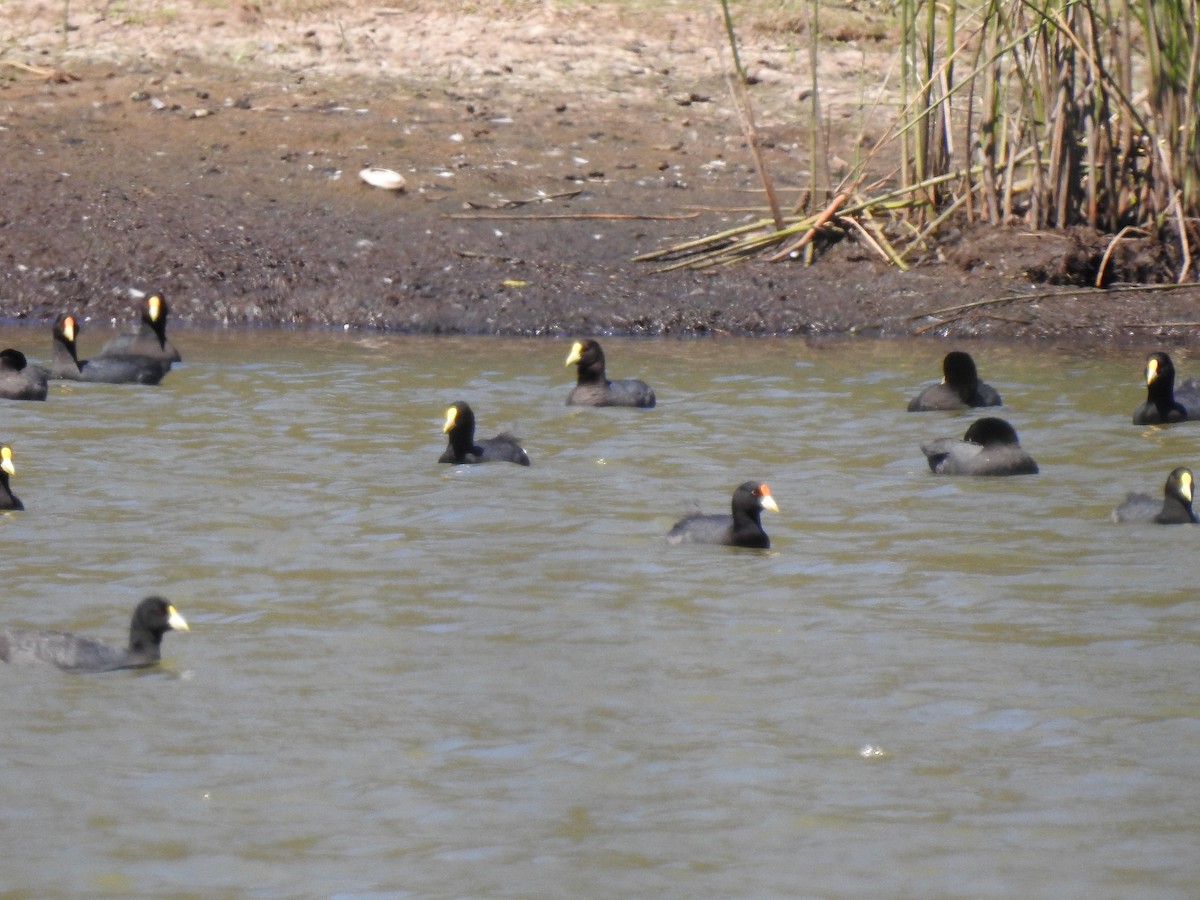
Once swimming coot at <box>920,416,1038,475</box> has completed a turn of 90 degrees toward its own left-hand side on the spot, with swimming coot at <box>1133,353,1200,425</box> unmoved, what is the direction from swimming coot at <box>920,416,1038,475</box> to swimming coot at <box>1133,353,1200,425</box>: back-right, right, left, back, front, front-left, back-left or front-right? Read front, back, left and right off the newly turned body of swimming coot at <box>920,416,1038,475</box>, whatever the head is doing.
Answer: right

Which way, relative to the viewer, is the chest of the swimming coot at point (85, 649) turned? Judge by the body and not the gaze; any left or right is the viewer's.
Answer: facing to the right of the viewer

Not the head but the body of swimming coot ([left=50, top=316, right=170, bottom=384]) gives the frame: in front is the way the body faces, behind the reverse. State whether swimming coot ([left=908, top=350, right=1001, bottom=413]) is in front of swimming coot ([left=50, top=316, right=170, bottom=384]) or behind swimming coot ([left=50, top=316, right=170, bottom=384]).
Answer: behind

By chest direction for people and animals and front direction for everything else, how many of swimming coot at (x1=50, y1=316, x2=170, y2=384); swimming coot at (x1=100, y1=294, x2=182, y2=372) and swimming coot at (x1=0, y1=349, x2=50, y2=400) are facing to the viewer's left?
2

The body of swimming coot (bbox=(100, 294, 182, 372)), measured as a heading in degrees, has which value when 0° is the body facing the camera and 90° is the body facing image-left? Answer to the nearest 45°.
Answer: approximately 315°

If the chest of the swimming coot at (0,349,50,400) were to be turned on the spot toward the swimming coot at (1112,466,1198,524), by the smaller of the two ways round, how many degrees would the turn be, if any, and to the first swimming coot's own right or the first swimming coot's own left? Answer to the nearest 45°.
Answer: approximately 135° to the first swimming coot's own left

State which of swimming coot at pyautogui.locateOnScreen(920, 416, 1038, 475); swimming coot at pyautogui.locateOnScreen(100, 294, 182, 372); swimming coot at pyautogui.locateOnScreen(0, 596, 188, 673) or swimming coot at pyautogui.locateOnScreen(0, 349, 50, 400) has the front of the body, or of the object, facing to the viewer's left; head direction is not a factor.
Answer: swimming coot at pyautogui.locateOnScreen(0, 349, 50, 400)

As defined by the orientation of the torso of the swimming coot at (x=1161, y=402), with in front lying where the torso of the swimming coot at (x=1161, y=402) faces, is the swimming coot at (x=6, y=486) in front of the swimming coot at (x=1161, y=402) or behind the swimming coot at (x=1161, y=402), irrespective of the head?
in front

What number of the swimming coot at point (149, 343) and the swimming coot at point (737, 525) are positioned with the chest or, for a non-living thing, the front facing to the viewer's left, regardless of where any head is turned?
0

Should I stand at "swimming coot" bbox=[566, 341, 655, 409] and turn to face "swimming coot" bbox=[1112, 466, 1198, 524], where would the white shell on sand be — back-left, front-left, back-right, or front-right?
back-left

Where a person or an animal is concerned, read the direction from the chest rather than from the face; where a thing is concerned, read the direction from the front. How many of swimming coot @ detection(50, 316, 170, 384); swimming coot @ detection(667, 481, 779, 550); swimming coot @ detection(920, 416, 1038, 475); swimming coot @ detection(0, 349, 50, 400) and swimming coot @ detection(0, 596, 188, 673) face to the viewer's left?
2

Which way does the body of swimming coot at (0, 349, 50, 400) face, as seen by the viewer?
to the viewer's left

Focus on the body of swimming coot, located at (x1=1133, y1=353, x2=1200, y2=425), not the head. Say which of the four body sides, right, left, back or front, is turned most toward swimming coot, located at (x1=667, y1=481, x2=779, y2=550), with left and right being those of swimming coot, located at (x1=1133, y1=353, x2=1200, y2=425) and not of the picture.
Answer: front

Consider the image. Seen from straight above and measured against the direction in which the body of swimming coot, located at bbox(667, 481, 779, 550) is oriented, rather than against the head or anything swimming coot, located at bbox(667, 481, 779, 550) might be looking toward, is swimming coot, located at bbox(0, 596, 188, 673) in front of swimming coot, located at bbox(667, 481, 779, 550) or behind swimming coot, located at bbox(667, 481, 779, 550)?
behind

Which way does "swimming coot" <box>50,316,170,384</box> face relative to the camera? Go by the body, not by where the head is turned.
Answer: to the viewer's left

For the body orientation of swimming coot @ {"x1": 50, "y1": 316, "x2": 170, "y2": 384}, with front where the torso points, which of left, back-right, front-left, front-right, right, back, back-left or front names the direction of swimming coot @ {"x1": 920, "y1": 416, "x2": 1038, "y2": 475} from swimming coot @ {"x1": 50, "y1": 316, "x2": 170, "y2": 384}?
back-left

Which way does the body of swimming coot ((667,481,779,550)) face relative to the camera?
to the viewer's right

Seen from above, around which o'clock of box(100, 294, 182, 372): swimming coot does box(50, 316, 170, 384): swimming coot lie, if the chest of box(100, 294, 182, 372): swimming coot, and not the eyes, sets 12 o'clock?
box(50, 316, 170, 384): swimming coot is roughly at 3 o'clock from box(100, 294, 182, 372): swimming coot.

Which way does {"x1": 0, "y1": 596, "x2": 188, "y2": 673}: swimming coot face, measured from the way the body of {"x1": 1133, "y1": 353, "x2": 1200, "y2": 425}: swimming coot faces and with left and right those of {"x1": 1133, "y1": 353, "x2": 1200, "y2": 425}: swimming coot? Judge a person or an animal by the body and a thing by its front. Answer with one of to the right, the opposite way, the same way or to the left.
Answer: the opposite way

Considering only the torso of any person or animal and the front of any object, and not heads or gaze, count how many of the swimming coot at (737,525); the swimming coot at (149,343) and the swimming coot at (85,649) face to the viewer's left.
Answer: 0

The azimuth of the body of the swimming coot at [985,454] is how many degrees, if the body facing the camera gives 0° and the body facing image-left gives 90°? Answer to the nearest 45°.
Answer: approximately 225°
